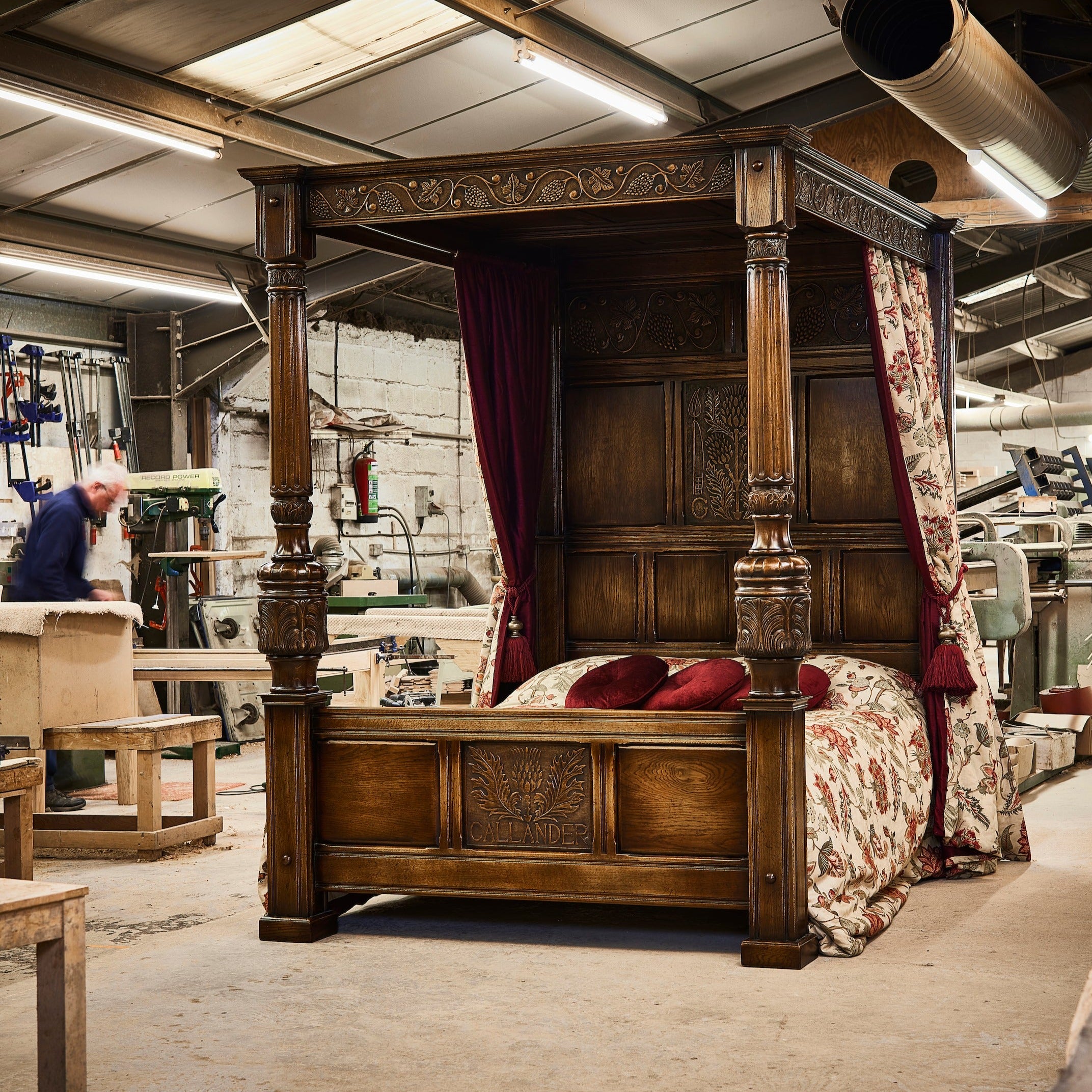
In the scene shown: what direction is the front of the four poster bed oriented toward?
toward the camera

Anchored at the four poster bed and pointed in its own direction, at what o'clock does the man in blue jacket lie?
The man in blue jacket is roughly at 4 o'clock from the four poster bed.

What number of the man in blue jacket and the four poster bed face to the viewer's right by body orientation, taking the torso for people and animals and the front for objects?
1

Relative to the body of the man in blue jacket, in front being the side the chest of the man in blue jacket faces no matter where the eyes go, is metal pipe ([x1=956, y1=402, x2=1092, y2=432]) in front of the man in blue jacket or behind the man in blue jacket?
in front

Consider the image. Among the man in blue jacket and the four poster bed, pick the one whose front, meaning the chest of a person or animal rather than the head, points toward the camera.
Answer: the four poster bed

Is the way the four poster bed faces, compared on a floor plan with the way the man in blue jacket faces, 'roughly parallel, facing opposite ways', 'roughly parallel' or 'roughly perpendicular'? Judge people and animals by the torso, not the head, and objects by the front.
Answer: roughly perpendicular

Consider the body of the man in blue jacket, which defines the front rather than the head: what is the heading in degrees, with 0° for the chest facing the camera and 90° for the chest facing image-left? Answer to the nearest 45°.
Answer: approximately 270°

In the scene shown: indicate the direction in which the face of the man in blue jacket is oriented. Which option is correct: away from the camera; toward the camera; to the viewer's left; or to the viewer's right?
to the viewer's right

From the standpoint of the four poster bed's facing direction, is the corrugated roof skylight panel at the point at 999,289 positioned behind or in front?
behind
